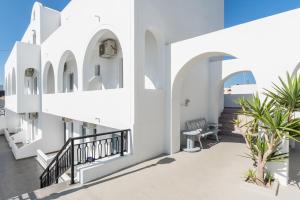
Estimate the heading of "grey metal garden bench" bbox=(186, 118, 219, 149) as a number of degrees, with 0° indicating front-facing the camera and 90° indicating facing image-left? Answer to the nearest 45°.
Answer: approximately 315°

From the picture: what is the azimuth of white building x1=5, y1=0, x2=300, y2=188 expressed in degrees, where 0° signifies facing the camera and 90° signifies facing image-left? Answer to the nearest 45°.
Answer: approximately 45°

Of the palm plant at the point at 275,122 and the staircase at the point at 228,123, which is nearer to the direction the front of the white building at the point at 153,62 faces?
the palm plant
